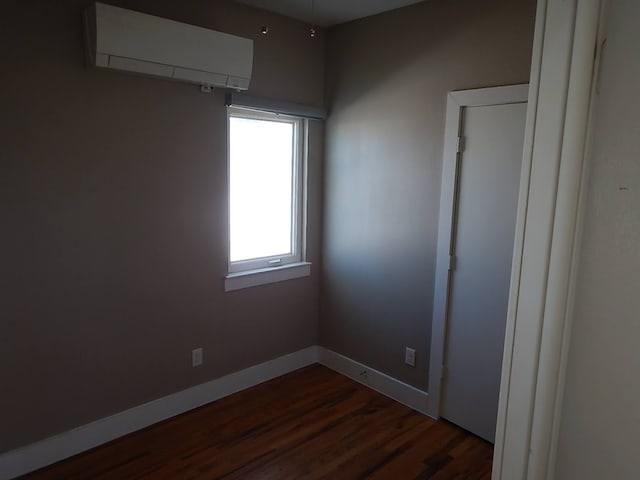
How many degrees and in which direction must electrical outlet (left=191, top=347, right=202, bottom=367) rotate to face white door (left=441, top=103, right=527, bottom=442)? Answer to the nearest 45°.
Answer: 0° — it already faces it

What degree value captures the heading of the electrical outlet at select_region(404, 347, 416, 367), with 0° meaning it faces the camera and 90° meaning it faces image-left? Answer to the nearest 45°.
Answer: approximately 45°

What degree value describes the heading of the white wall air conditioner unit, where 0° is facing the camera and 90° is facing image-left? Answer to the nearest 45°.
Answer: approximately 315°

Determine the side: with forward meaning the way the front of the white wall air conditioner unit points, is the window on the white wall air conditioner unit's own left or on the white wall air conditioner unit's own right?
on the white wall air conditioner unit's own left

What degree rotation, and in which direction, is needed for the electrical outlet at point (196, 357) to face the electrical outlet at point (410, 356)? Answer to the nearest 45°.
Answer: approximately 45° to its left

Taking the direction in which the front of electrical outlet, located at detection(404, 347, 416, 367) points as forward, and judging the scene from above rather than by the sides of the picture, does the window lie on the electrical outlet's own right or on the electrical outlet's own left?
on the electrical outlet's own right
